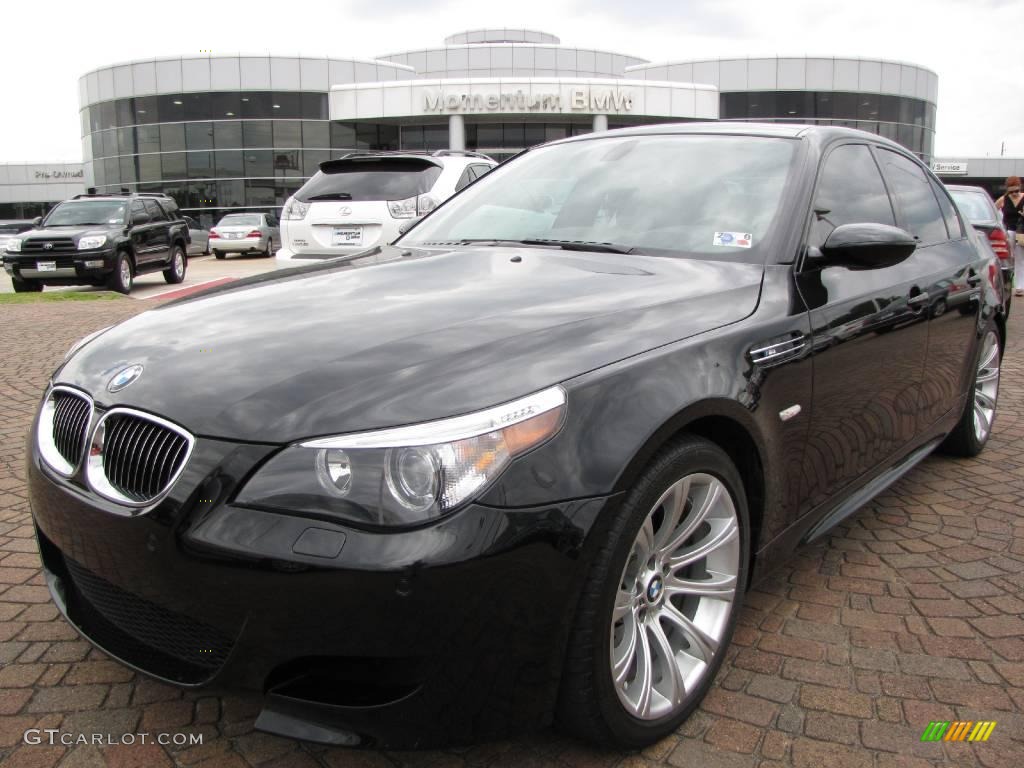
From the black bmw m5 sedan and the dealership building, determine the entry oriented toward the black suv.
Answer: the dealership building

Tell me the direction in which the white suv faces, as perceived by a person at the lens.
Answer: facing away from the viewer and to the right of the viewer

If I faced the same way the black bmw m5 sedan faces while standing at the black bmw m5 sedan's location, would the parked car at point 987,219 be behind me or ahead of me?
behind

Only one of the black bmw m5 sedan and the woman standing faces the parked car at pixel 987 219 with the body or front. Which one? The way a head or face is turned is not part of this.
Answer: the woman standing

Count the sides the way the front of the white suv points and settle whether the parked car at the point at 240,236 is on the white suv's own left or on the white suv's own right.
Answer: on the white suv's own left

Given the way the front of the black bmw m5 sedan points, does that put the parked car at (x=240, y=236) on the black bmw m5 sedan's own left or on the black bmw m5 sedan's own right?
on the black bmw m5 sedan's own right

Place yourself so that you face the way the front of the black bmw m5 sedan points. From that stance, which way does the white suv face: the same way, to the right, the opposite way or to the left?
the opposite way

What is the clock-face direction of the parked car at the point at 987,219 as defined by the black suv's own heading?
The parked car is roughly at 9 o'clock from the black suv.

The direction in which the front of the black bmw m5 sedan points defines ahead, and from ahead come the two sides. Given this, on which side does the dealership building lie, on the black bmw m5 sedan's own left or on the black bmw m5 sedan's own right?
on the black bmw m5 sedan's own right
